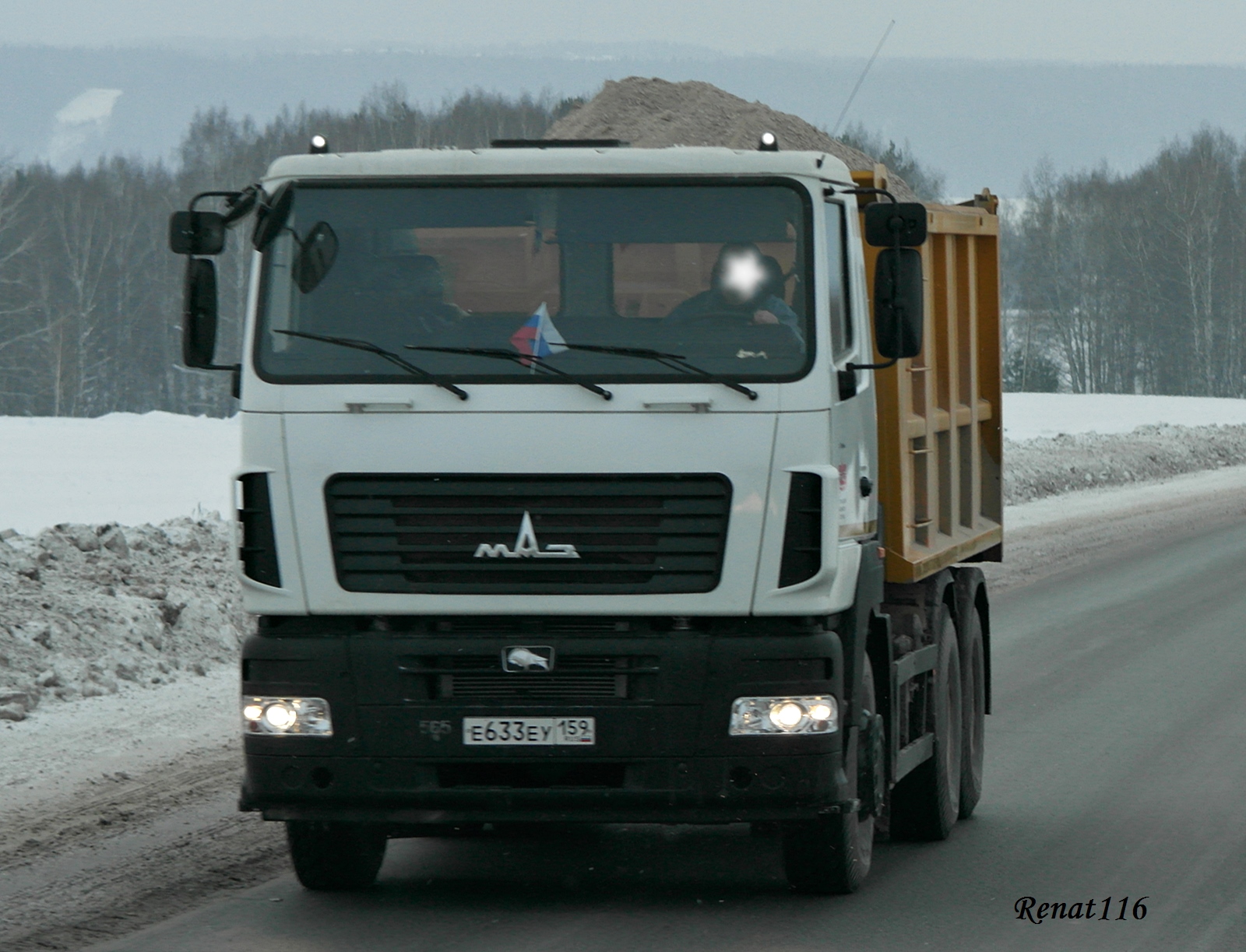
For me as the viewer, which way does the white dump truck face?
facing the viewer

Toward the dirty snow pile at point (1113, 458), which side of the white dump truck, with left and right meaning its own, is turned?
back

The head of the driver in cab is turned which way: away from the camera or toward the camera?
toward the camera
